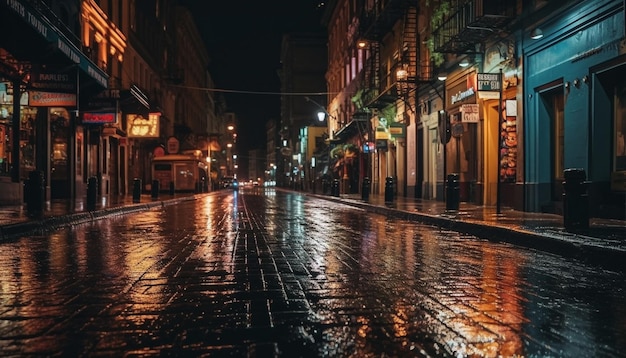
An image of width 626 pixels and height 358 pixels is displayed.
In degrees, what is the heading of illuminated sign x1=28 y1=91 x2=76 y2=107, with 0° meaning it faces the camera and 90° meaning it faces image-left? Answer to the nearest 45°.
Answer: approximately 315°

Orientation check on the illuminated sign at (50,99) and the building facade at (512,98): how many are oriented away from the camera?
0

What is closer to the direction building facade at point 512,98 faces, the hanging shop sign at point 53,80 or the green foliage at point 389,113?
the hanging shop sign

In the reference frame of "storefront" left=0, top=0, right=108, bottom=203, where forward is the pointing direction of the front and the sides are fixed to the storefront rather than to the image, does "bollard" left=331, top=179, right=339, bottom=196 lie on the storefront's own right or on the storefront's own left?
on the storefront's own left

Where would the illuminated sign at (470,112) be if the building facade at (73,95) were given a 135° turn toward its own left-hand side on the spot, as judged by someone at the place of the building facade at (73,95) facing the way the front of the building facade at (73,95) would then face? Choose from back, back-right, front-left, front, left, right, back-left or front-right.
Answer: back-right

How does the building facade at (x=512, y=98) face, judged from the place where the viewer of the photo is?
facing the viewer and to the left of the viewer

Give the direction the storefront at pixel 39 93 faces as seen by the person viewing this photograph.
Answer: facing the viewer and to the right of the viewer

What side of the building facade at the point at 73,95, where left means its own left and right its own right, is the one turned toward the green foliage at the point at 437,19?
front

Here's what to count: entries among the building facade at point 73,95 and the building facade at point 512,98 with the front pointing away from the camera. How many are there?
0

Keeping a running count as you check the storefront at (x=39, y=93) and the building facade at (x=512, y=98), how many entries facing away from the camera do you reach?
0
